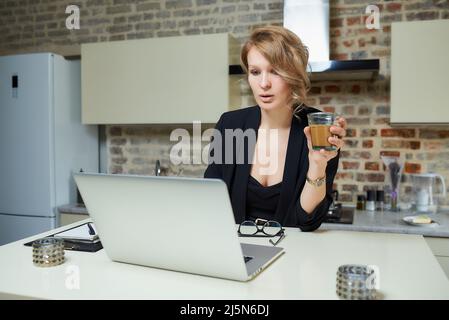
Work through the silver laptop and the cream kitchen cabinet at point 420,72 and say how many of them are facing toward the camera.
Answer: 1

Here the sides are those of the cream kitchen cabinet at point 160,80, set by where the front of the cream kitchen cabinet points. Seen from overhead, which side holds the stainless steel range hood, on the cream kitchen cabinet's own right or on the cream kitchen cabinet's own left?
on the cream kitchen cabinet's own left

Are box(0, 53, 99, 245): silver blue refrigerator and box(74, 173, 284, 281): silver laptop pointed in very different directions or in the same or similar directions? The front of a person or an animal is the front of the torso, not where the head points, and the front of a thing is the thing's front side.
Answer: very different directions

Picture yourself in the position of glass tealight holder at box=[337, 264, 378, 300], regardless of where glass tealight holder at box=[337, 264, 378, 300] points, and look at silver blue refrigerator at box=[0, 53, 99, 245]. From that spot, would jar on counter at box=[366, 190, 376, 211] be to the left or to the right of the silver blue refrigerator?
right

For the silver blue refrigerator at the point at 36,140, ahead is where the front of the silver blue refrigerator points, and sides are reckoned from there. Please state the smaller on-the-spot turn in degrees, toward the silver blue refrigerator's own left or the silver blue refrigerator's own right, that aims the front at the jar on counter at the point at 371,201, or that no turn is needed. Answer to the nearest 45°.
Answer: approximately 90° to the silver blue refrigerator's own left

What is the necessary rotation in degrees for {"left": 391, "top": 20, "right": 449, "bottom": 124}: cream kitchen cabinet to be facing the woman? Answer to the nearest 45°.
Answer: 0° — it already faces them
